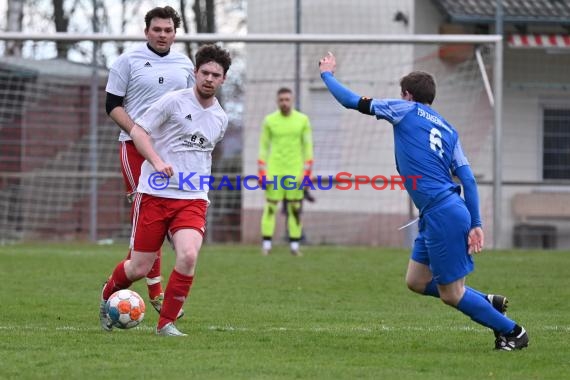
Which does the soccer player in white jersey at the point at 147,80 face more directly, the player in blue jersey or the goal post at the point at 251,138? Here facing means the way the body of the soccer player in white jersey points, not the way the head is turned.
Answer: the player in blue jersey

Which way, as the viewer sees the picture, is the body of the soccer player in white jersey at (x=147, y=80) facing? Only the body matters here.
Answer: toward the camera

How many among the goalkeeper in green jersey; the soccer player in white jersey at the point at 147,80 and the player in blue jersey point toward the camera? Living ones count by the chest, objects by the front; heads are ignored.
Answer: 2

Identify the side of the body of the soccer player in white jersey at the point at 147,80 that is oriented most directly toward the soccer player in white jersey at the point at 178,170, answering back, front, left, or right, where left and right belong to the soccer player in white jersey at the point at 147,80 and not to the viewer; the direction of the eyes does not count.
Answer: front

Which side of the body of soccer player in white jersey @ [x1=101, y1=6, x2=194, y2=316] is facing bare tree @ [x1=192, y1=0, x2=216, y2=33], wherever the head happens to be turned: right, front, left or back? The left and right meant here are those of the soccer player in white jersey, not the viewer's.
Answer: back

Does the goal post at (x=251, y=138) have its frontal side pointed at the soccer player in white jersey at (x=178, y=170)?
yes

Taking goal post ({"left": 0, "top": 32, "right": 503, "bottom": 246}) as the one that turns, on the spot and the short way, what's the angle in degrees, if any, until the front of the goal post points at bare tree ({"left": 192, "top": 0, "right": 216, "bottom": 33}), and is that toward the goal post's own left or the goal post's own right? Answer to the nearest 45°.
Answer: approximately 180°

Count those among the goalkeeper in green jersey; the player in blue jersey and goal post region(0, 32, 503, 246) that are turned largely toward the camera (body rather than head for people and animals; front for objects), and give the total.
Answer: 2

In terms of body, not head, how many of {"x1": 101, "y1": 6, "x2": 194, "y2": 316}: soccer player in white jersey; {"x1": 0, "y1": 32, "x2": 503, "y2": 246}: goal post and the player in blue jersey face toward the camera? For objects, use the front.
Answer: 2

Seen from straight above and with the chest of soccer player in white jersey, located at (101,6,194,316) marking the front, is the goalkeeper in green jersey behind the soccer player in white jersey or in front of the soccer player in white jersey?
behind
